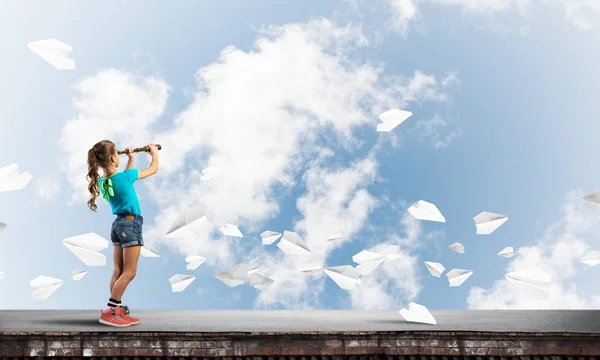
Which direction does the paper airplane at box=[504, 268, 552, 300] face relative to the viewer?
to the viewer's left

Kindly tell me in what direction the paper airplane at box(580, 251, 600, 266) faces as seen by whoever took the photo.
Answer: facing to the left of the viewer

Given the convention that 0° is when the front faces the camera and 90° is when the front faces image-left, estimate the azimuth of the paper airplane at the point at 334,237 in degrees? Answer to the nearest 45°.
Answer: approximately 90°

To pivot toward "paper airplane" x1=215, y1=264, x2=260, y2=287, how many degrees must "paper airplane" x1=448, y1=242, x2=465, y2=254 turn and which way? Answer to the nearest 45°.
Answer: approximately 45° to its left

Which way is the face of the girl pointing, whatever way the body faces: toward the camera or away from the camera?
away from the camera

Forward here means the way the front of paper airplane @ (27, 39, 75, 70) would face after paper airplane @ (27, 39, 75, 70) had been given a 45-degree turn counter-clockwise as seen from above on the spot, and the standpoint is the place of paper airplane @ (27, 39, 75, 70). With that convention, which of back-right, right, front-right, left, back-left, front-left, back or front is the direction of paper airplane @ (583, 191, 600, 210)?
back-left

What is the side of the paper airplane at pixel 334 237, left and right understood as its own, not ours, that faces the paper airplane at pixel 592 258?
back

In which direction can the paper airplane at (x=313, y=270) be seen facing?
to the viewer's left

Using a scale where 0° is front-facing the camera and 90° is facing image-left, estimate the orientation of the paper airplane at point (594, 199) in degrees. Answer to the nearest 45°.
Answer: approximately 90°

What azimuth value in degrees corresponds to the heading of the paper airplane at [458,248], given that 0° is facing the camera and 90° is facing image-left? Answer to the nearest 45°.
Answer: approximately 90°
